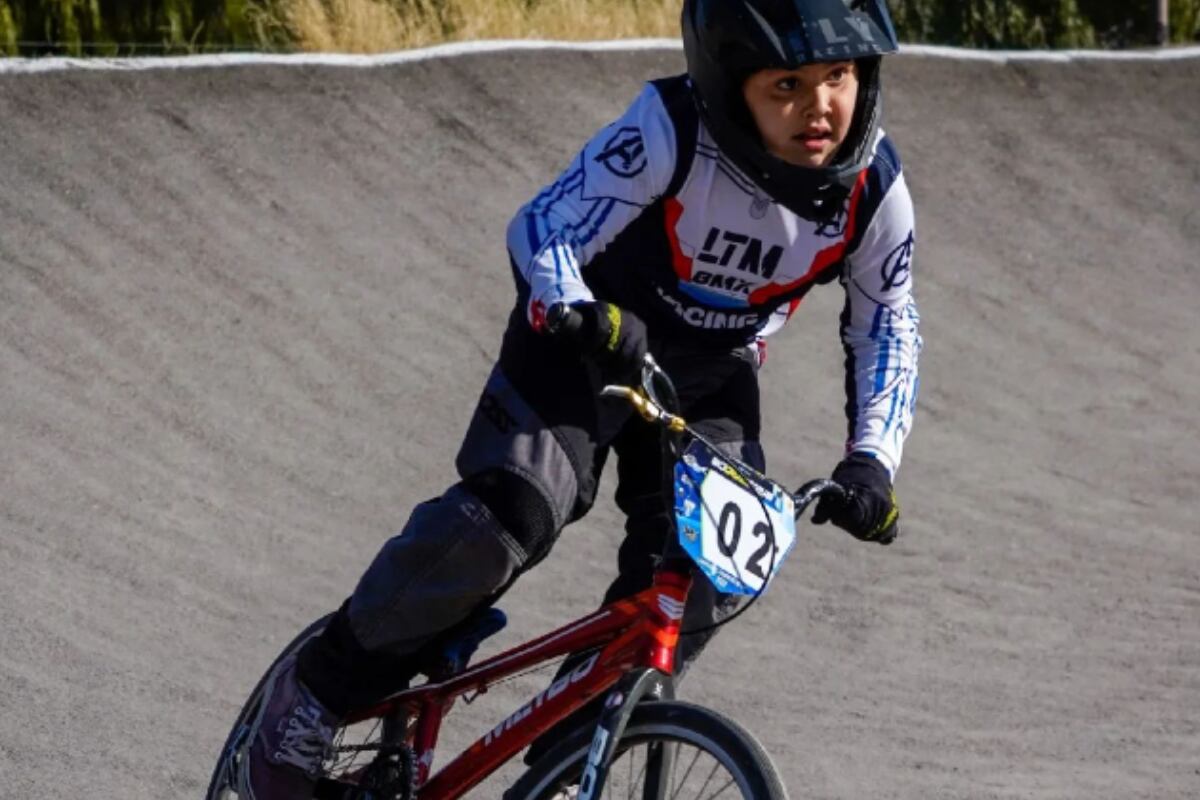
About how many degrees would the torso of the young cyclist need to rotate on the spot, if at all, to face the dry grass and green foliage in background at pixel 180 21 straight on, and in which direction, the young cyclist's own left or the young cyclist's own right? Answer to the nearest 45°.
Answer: approximately 135° to the young cyclist's own left

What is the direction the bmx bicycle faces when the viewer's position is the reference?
facing the viewer and to the right of the viewer

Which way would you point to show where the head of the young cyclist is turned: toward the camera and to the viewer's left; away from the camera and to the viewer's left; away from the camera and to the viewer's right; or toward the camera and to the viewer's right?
toward the camera and to the viewer's right

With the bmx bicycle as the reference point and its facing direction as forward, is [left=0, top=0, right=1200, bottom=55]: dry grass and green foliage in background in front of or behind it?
behind
